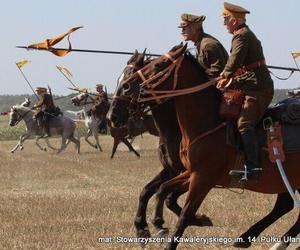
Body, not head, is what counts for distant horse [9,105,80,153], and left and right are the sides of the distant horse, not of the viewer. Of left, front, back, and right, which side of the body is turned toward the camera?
left

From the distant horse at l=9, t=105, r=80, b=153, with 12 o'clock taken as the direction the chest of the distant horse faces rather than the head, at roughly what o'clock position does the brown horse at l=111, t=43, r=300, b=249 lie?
The brown horse is roughly at 9 o'clock from the distant horse.

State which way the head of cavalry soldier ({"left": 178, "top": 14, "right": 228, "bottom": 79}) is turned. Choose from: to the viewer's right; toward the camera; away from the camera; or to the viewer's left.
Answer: to the viewer's left

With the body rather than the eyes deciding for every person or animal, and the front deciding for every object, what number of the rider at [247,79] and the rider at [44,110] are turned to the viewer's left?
2

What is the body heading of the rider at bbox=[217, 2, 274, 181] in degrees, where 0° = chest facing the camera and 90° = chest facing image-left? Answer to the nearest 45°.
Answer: approximately 90°

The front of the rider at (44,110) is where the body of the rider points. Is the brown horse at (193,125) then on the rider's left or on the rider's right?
on the rider's left

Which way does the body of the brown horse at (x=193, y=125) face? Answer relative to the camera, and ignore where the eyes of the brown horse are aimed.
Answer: to the viewer's left

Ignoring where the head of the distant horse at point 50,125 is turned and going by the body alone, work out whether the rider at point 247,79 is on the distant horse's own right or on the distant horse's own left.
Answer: on the distant horse's own left

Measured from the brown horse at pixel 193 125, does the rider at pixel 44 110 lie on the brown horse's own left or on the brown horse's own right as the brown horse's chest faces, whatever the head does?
on the brown horse's own right

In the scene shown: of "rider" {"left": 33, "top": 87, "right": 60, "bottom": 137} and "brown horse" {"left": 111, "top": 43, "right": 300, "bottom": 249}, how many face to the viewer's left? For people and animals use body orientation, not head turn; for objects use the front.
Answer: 2

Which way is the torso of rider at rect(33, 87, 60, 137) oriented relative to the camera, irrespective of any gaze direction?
to the viewer's left
